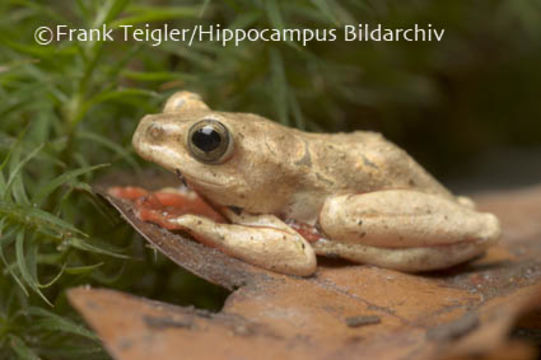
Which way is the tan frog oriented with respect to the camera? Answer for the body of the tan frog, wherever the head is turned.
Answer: to the viewer's left
